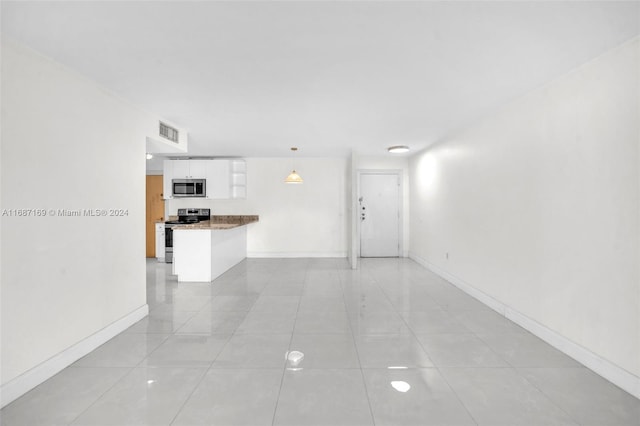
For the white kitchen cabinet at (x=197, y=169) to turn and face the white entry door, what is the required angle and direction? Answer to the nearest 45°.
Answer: approximately 90° to its left

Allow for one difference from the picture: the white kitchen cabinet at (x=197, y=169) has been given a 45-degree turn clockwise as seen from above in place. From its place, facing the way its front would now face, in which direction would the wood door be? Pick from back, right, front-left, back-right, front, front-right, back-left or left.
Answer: right

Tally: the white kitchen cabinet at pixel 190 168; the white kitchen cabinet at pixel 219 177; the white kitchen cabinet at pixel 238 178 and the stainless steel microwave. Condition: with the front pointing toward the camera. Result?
4

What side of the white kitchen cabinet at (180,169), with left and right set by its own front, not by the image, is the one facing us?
front

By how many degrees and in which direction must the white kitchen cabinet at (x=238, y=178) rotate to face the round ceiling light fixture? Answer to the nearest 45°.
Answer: approximately 45° to its left

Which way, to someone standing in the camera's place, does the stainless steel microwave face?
facing the viewer

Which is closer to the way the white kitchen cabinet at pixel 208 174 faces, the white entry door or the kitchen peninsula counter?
the kitchen peninsula counter

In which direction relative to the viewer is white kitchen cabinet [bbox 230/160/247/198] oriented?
toward the camera

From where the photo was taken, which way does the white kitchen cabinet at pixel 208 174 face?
toward the camera

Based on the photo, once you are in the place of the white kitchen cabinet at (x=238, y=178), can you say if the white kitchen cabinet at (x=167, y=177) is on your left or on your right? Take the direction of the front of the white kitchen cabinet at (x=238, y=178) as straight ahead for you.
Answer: on your right

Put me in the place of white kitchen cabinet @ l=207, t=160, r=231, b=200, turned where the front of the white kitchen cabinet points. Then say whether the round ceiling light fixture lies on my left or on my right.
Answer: on my left
